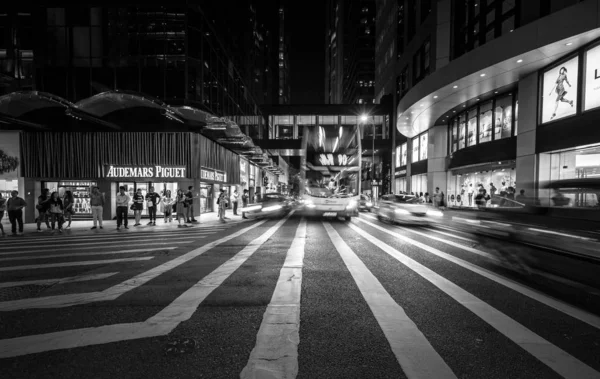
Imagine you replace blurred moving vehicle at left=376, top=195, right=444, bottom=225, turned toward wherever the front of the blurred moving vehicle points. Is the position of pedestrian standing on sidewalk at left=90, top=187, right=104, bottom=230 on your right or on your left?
on your right

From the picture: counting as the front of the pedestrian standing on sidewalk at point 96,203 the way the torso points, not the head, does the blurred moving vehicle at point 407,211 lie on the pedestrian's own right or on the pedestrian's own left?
on the pedestrian's own left

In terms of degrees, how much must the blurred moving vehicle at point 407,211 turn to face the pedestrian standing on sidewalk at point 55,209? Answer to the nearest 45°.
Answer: approximately 90° to its right

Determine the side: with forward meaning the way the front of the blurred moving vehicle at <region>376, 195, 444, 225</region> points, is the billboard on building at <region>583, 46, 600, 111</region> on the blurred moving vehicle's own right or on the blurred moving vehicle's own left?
on the blurred moving vehicle's own left

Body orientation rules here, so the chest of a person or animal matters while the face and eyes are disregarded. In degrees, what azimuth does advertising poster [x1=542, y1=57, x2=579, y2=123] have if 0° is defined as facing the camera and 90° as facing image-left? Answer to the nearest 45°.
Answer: approximately 45°

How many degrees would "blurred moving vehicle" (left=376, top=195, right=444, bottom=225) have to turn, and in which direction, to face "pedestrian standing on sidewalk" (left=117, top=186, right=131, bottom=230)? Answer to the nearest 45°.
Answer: approximately 90° to its right

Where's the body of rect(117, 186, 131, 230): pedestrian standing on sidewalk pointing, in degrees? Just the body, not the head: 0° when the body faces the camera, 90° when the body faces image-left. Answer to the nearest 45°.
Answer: approximately 0°

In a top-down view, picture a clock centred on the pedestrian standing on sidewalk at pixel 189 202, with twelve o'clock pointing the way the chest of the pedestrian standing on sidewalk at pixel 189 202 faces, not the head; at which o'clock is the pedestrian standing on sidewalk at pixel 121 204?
the pedestrian standing on sidewalk at pixel 121 204 is roughly at 4 o'clock from the pedestrian standing on sidewalk at pixel 189 202.

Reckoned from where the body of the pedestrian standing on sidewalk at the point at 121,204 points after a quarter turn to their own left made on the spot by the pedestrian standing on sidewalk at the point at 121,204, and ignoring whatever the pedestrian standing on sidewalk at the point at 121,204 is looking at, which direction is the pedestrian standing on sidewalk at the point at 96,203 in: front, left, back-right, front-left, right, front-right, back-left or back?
back-left

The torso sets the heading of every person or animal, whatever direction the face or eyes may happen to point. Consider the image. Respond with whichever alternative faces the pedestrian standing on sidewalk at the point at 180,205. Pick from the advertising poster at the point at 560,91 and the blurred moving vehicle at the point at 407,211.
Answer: the advertising poster
